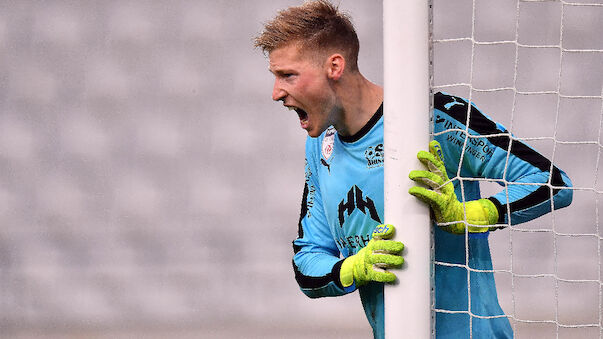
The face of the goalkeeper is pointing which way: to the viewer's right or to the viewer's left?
to the viewer's left

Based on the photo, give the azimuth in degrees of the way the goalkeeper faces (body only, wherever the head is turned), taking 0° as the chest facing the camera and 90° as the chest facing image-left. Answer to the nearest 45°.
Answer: approximately 45°

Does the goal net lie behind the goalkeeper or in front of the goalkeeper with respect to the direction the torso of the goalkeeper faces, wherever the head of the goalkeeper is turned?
behind
